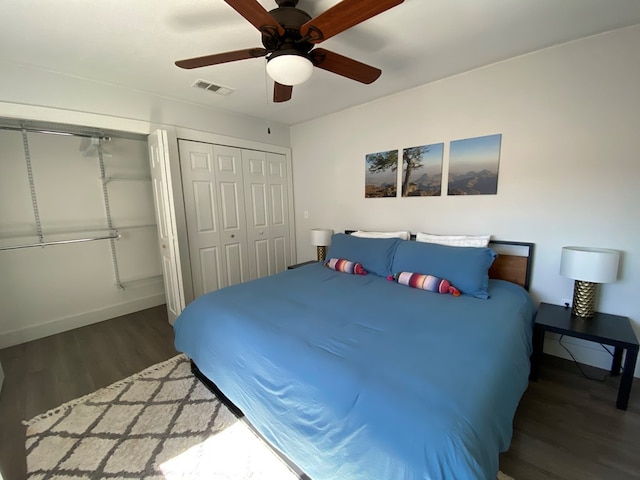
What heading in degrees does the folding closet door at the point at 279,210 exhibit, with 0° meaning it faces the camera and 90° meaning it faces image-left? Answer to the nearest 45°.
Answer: approximately 315°

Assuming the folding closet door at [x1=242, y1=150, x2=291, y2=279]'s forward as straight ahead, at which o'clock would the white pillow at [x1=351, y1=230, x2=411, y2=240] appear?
The white pillow is roughly at 12 o'clock from the folding closet door.

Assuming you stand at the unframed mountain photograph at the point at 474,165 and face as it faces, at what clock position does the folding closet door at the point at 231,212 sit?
The folding closet door is roughly at 1 o'clock from the unframed mountain photograph.

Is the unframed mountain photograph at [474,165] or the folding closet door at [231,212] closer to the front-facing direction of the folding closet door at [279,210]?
the unframed mountain photograph

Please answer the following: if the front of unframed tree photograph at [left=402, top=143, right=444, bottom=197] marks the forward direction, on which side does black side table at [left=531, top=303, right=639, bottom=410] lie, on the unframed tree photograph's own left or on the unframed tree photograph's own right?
on the unframed tree photograph's own left

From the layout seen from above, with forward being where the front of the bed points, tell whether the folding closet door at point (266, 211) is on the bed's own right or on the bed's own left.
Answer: on the bed's own right

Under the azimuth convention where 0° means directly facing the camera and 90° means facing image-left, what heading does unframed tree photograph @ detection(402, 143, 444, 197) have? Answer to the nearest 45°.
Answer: approximately 45°
